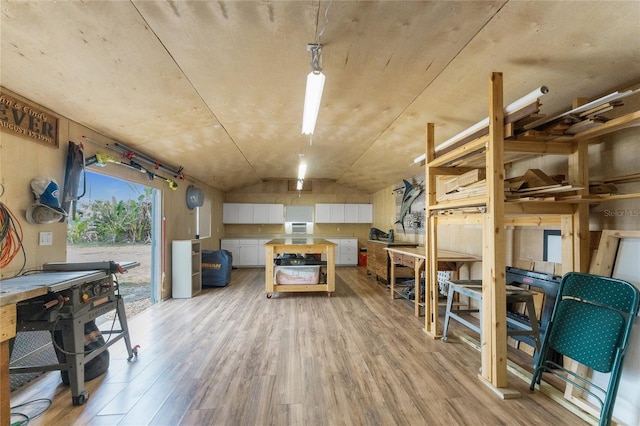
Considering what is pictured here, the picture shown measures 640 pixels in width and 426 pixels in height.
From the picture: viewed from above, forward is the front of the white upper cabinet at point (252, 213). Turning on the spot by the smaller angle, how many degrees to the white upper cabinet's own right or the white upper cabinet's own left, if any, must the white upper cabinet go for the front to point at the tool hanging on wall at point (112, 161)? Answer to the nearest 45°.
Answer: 0° — it already faces it

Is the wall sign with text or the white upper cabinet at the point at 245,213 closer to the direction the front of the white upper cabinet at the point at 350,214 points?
the wall sign with text

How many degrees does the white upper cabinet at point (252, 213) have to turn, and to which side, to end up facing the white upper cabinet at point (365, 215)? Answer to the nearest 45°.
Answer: approximately 90° to its left

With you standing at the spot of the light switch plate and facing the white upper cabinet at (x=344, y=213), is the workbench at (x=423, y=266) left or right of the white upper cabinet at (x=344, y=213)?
right

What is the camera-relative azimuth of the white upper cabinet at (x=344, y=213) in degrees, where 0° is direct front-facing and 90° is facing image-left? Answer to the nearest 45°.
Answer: approximately 0°

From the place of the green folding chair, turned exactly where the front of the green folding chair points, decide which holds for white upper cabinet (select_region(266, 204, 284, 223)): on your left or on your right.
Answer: on your right

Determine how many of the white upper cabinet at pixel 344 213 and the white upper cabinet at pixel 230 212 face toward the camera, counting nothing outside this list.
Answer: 2

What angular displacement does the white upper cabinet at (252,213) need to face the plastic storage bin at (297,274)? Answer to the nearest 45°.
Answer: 0° — it already faces it

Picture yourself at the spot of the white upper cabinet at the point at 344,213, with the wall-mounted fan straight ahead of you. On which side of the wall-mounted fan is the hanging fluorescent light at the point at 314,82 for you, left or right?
left
